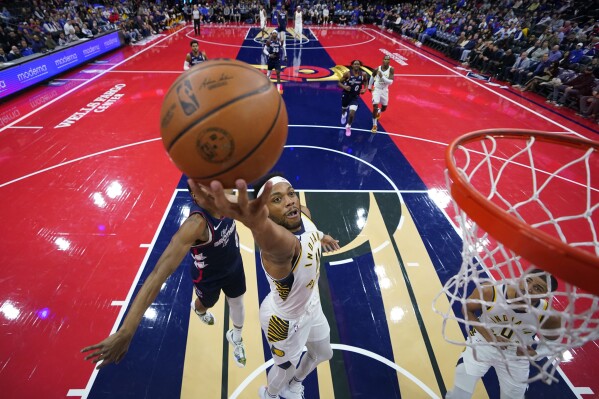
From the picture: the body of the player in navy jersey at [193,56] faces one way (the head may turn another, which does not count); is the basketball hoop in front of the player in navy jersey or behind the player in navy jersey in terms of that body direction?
in front

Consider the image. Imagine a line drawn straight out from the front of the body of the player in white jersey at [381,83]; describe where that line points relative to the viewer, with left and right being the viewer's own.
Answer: facing the viewer

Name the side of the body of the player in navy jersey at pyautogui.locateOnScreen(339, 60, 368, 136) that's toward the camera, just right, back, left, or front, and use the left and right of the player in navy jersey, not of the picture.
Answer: front

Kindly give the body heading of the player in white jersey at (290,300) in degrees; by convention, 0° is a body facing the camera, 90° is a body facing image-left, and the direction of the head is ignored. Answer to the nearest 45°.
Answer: approximately 315°

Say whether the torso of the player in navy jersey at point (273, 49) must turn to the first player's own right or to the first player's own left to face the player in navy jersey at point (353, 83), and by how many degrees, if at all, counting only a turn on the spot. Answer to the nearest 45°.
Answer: approximately 45° to the first player's own left

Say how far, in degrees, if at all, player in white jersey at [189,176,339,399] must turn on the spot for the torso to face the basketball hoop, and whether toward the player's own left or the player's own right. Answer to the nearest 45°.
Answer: approximately 45° to the player's own left

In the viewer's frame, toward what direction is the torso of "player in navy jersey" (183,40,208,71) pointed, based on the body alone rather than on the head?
toward the camera

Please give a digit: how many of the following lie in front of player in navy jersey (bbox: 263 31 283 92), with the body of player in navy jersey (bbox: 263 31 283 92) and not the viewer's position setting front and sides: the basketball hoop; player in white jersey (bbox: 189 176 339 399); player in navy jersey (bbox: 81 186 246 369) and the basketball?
4

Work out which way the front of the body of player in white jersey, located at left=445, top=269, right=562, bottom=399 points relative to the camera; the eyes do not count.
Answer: toward the camera

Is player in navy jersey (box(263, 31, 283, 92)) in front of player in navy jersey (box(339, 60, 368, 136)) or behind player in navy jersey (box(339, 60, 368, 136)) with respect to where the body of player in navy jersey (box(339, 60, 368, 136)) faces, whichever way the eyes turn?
behind

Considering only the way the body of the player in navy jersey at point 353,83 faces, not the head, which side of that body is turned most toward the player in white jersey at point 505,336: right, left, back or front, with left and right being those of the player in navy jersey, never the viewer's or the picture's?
front

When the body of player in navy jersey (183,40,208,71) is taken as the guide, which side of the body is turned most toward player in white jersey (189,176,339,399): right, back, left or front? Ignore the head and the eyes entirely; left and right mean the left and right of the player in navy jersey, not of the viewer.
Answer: front

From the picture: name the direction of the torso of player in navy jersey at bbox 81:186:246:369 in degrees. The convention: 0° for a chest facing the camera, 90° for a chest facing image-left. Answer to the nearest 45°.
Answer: approximately 315°

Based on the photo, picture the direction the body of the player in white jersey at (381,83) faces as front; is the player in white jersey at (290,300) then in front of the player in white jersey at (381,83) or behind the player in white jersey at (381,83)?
in front
